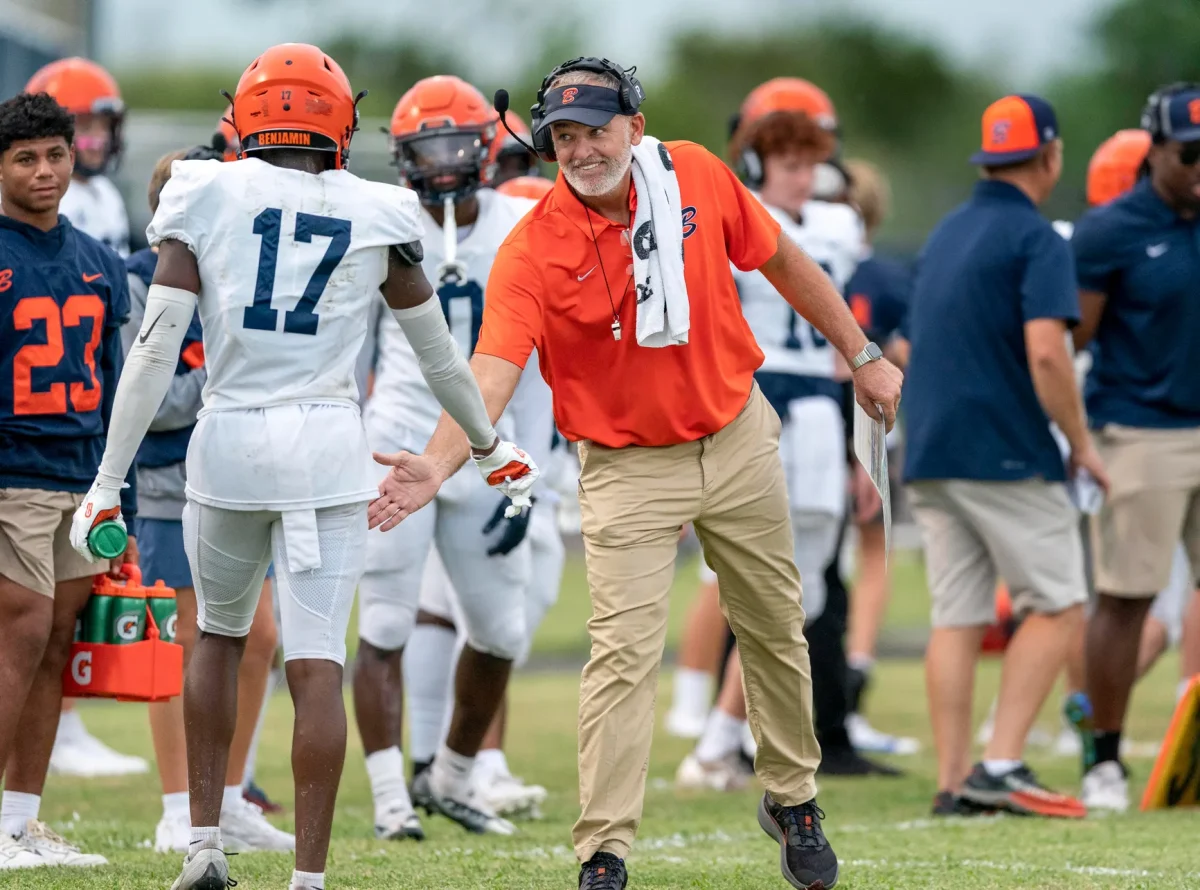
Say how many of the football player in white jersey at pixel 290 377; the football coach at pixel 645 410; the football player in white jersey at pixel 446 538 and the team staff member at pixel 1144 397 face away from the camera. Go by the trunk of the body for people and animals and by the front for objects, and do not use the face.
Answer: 1

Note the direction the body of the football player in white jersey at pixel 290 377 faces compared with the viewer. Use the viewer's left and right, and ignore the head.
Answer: facing away from the viewer

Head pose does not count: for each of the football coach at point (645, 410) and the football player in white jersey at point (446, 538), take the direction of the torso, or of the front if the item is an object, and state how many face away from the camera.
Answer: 0

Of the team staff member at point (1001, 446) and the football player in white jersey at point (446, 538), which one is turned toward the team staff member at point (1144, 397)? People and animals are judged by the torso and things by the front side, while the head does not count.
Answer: the team staff member at point (1001, 446)

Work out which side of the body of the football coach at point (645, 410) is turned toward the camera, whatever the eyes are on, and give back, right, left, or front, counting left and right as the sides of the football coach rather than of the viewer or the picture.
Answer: front

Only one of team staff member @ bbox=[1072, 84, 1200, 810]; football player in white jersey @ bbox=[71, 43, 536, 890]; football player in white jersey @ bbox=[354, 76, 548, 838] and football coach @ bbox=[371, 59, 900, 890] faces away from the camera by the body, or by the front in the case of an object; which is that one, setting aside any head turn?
football player in white jersey @ bbox=[71, 43, 536, 890]

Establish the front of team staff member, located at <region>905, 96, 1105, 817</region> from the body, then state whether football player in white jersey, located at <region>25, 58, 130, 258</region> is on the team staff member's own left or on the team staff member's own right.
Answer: on the team staff member's own left

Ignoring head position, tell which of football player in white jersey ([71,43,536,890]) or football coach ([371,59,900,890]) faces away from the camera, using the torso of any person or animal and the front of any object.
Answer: the football player in white jersey

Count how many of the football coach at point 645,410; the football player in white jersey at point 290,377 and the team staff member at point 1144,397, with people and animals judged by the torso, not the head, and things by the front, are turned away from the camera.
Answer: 1

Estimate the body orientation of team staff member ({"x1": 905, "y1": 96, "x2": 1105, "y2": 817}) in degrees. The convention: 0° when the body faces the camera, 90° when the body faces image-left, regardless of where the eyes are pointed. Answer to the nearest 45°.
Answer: approximately 225°

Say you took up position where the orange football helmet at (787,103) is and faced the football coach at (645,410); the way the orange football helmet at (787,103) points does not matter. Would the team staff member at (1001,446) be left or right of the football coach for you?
left

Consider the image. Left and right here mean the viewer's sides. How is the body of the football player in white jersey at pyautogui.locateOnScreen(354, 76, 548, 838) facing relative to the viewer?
facing the viewer

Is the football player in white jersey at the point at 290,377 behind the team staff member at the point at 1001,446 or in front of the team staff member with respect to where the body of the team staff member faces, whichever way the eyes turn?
behind

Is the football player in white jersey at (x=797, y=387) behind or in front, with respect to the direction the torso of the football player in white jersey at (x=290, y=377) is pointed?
in front

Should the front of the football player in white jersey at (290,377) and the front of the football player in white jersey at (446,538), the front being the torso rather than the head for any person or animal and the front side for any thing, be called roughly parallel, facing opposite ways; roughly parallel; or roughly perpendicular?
roughly parallel, facing opposite ways

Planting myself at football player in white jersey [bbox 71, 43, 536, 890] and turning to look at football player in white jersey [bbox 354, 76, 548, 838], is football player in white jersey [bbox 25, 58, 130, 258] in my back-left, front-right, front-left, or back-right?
front-left
